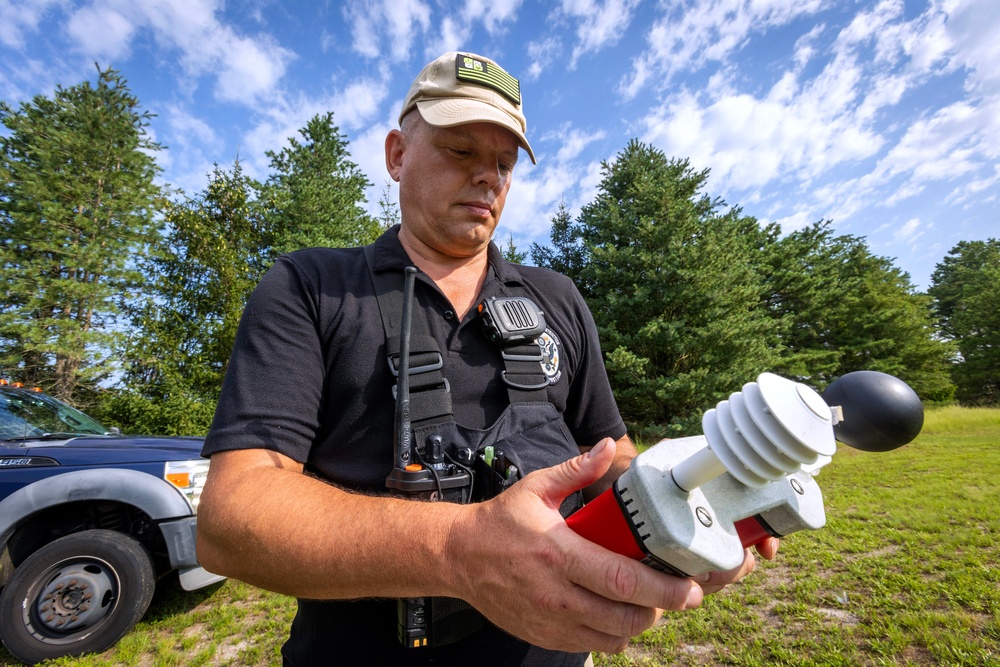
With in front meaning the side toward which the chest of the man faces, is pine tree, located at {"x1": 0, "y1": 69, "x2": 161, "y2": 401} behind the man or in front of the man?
behind

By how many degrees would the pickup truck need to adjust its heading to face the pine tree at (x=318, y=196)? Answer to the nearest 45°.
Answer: approximately 45° to its left

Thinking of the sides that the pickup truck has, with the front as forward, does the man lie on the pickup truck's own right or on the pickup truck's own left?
on the pickup truck's own right

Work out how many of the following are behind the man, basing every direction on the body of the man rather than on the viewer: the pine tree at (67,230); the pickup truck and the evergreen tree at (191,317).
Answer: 3

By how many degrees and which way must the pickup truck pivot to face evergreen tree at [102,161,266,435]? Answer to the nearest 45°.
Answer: approximately 90° to its left

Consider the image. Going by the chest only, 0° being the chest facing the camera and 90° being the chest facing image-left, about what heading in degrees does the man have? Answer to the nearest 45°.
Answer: approximately 315°

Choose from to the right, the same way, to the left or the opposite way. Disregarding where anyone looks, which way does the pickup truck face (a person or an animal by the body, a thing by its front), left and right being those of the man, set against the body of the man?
to the left

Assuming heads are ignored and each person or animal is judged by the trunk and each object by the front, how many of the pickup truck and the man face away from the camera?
0

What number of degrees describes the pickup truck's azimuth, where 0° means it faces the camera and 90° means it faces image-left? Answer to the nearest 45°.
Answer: approximately 270°

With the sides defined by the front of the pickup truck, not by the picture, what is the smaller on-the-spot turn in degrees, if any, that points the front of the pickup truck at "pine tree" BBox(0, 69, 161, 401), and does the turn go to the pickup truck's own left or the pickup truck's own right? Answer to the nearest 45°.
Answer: approximately 90° to the pickup truck's own left
